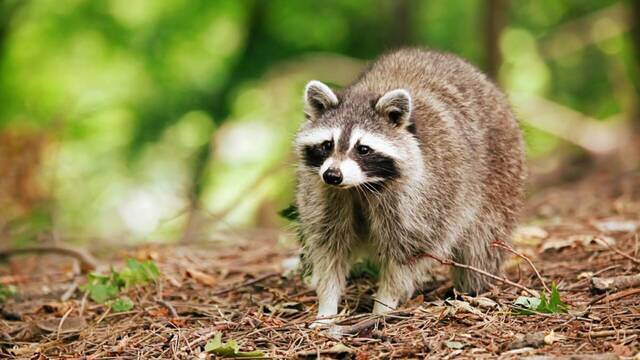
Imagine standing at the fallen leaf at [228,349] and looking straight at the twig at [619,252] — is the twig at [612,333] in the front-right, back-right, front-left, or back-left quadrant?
front-right

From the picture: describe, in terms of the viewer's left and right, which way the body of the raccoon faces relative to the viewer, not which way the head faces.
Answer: facing the viewer and to the left of the viewer

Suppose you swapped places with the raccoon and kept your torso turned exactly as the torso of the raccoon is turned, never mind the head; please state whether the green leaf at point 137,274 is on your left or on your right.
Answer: on your right

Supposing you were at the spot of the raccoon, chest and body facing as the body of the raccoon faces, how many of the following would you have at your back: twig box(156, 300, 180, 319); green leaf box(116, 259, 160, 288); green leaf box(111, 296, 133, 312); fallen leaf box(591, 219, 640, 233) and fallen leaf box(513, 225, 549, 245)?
2

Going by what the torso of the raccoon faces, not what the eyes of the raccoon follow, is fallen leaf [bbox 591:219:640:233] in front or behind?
behind

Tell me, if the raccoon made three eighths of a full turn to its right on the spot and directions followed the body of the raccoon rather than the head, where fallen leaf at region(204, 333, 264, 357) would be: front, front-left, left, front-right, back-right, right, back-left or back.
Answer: back-left

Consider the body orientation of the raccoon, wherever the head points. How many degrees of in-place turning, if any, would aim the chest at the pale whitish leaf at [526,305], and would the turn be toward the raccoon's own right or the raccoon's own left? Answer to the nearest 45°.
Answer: approximately 90° to the raccoon's own left

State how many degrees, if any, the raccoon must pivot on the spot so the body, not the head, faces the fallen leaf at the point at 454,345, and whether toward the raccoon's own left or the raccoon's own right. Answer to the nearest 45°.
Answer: approximately 45° to the raccoon's own left

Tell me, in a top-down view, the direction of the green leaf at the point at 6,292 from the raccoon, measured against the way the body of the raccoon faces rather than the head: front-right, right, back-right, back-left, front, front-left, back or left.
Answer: front-right

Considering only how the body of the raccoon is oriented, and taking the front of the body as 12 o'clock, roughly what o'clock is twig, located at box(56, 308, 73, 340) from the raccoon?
The twig is roughly at 1 o'clock from the raccoon.

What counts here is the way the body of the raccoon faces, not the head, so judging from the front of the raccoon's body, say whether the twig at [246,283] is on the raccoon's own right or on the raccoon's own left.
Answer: on the raccoon's own right

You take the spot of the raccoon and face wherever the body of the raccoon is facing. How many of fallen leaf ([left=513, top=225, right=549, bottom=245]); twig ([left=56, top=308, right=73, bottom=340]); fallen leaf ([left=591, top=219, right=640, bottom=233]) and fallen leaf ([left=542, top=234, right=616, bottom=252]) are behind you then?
3

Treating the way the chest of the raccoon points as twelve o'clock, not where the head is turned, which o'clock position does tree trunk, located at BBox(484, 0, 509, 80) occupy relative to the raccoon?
The tree trunk is roughly at 5 o'clock from the raccoon.

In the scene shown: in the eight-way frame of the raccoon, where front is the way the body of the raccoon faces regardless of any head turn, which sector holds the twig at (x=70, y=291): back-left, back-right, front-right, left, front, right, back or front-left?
front-right
